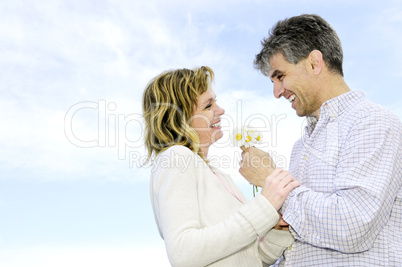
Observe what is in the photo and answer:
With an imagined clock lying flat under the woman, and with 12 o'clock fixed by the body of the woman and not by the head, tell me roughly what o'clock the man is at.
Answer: The man is roughly at 12 o'clock from the woman.

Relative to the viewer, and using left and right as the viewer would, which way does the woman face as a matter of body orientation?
facing to the right of the viewer

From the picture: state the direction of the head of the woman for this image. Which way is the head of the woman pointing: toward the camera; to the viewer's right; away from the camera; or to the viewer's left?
to the viewer's right
